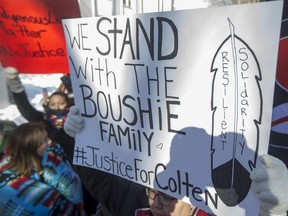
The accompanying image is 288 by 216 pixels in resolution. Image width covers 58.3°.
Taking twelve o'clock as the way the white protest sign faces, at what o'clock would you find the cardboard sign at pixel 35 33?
The cardboard sign is roughly at 3 o'clock from the white protest sign.

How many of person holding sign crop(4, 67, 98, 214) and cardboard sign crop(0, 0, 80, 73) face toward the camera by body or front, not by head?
2

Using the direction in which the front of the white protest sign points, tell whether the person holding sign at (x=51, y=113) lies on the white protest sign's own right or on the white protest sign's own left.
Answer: on the white protest sign's own right

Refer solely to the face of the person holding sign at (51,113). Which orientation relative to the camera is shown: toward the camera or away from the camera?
toward the camera

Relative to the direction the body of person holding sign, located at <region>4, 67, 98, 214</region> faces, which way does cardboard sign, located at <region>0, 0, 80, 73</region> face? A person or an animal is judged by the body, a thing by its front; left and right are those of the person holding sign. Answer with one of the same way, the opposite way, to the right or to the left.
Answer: the same way

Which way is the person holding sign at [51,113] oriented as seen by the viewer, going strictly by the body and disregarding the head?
toward the camera
